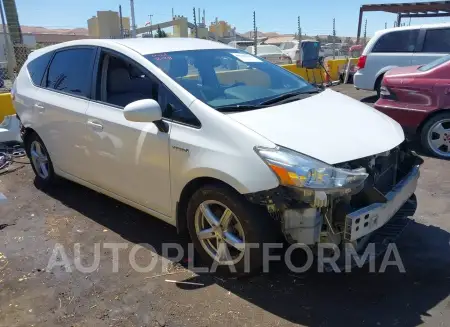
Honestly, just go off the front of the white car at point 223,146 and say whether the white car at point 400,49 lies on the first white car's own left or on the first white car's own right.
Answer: on the first white car's own left

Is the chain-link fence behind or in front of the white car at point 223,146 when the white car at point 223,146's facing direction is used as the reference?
behind

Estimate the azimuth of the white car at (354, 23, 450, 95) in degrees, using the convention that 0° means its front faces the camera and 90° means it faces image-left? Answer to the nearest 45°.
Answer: approximately 270°

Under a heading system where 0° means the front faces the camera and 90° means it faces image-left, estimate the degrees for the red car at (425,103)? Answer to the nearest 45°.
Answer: approximately 270°

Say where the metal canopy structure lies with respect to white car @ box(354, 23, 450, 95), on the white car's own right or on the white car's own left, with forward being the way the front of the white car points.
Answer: on the white car's own left

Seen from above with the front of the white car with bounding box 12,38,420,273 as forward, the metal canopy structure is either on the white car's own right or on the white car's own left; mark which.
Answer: on the white car's own left
